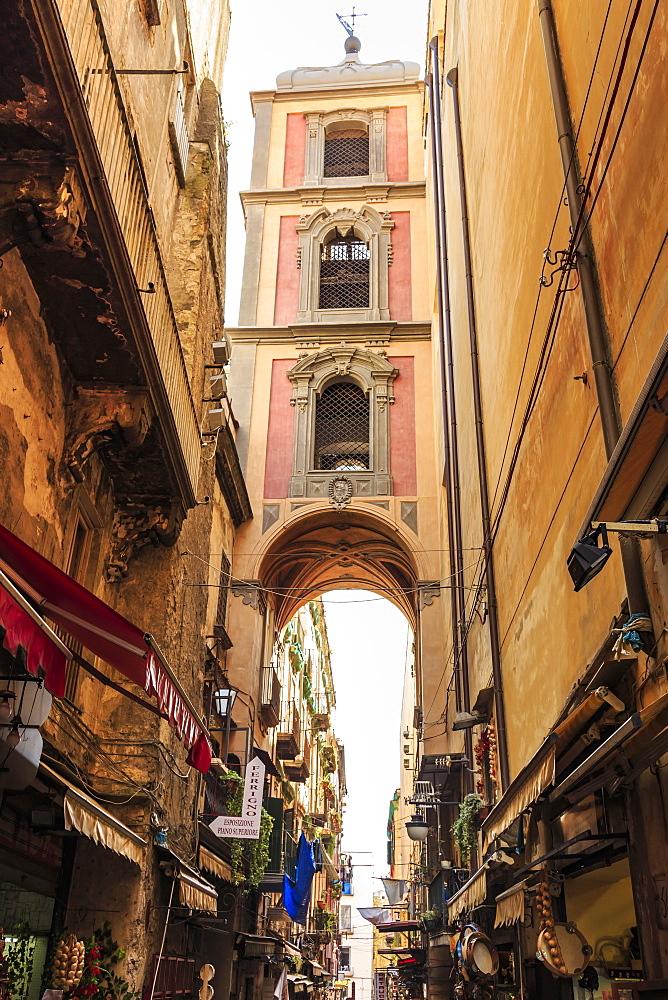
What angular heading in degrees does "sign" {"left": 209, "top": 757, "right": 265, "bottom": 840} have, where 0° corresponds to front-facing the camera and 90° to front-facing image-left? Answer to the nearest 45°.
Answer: approximately 0°

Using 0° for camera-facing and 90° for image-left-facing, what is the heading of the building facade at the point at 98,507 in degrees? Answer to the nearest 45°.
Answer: approximately 270°

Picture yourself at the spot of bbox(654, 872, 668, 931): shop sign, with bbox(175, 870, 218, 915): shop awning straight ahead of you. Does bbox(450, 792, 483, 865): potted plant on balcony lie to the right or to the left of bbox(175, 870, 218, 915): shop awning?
right

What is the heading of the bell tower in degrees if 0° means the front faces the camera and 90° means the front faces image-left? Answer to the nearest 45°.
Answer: approximately 0°

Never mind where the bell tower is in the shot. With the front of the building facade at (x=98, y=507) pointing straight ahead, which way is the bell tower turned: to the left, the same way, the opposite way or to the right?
to the right

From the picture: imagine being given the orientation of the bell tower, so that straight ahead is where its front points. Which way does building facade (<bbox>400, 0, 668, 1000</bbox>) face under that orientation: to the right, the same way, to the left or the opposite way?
to the right

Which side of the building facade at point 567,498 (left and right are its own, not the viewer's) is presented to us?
left

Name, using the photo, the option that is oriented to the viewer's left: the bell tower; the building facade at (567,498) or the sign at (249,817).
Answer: the building facade

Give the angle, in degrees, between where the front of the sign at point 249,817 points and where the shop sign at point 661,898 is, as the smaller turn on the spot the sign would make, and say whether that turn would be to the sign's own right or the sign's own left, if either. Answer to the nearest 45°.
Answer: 0° — it already faces it
